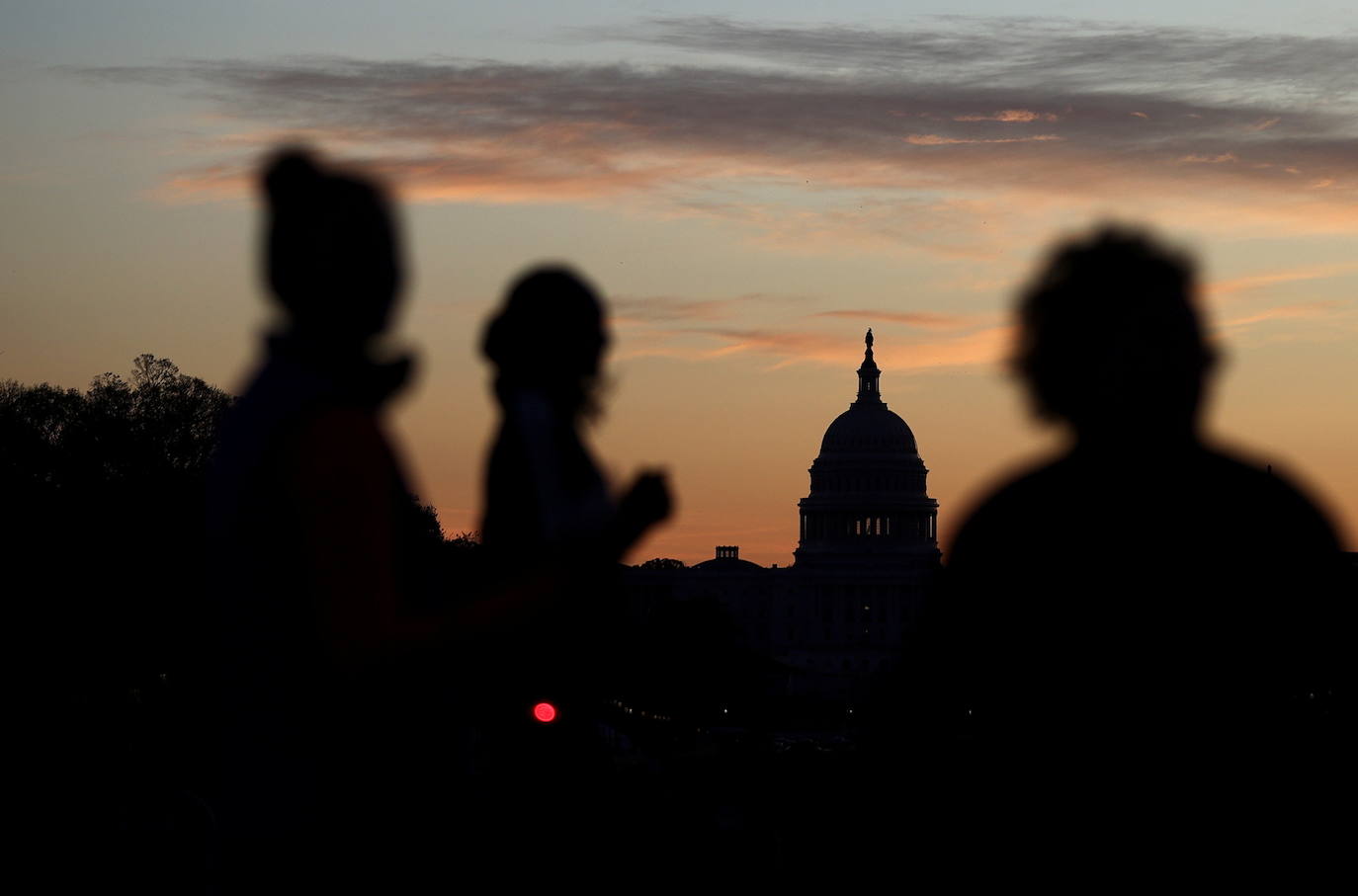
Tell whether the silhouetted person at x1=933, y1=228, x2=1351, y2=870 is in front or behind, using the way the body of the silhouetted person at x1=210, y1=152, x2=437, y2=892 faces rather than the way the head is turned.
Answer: in front

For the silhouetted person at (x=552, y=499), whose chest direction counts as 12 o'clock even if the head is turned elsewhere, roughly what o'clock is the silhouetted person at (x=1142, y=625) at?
the silhouetted person at (x=1142, y=625) is roughly at 2 o'clock from the silhouetted person at (x=552, y=499).
